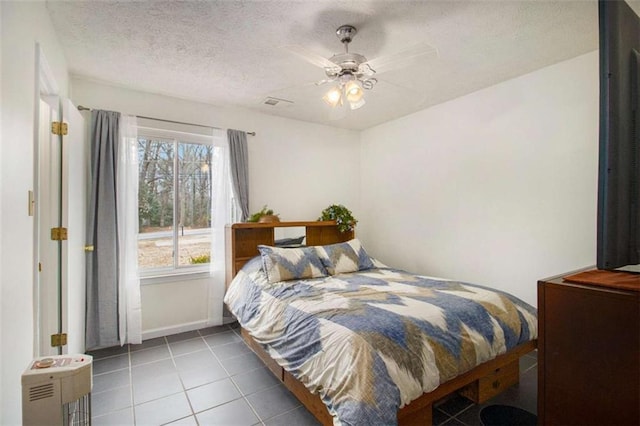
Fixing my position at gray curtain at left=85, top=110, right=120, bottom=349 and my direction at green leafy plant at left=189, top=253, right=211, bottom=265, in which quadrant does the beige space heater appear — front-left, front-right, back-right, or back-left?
back-right

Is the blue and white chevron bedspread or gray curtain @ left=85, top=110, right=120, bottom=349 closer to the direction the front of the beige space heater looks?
the blue and white chevron bedspread

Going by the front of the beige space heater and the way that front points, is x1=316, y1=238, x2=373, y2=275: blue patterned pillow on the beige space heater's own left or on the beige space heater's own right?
on the beige space heater's own left

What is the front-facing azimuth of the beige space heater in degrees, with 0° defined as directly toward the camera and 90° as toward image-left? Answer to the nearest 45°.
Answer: approximately 315°

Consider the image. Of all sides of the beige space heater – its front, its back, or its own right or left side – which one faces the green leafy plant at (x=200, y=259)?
left
